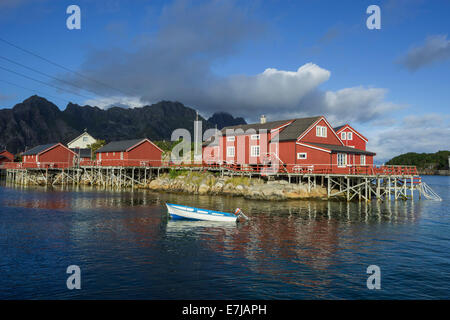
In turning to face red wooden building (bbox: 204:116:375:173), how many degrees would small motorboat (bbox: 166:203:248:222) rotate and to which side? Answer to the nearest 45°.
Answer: approximately 135° to its right

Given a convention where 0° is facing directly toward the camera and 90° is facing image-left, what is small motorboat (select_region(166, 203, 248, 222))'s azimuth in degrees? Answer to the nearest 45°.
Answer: approximately 90°
